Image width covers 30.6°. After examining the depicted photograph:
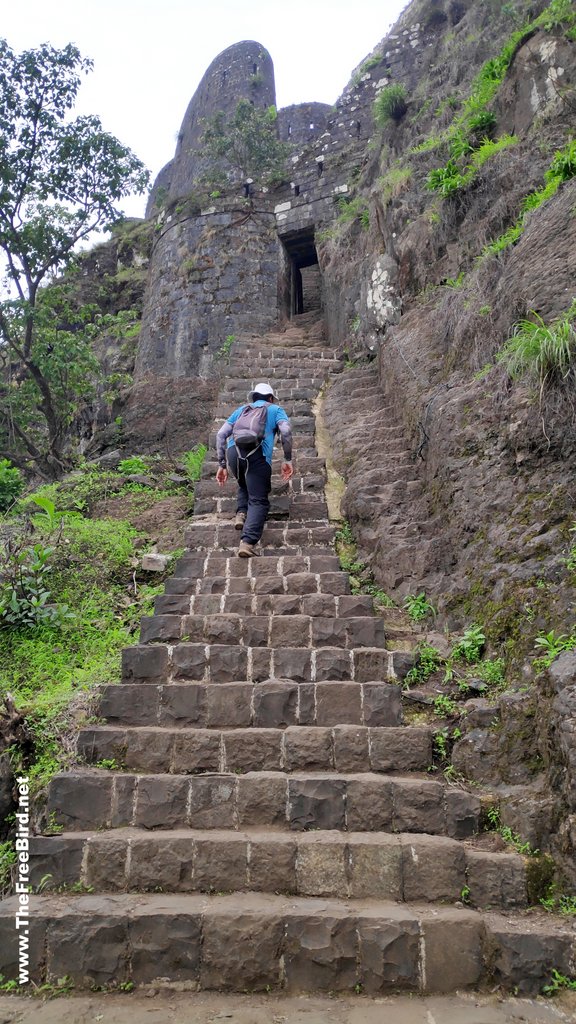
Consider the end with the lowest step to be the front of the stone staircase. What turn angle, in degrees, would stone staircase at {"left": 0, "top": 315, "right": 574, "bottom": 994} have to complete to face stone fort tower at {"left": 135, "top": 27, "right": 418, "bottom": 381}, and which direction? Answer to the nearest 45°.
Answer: approximately 180°

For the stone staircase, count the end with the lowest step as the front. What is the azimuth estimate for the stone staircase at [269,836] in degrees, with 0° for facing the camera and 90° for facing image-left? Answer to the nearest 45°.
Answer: approximately 0°

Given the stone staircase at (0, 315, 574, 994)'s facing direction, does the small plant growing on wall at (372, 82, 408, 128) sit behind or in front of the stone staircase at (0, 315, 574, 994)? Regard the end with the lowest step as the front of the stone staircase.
behind
